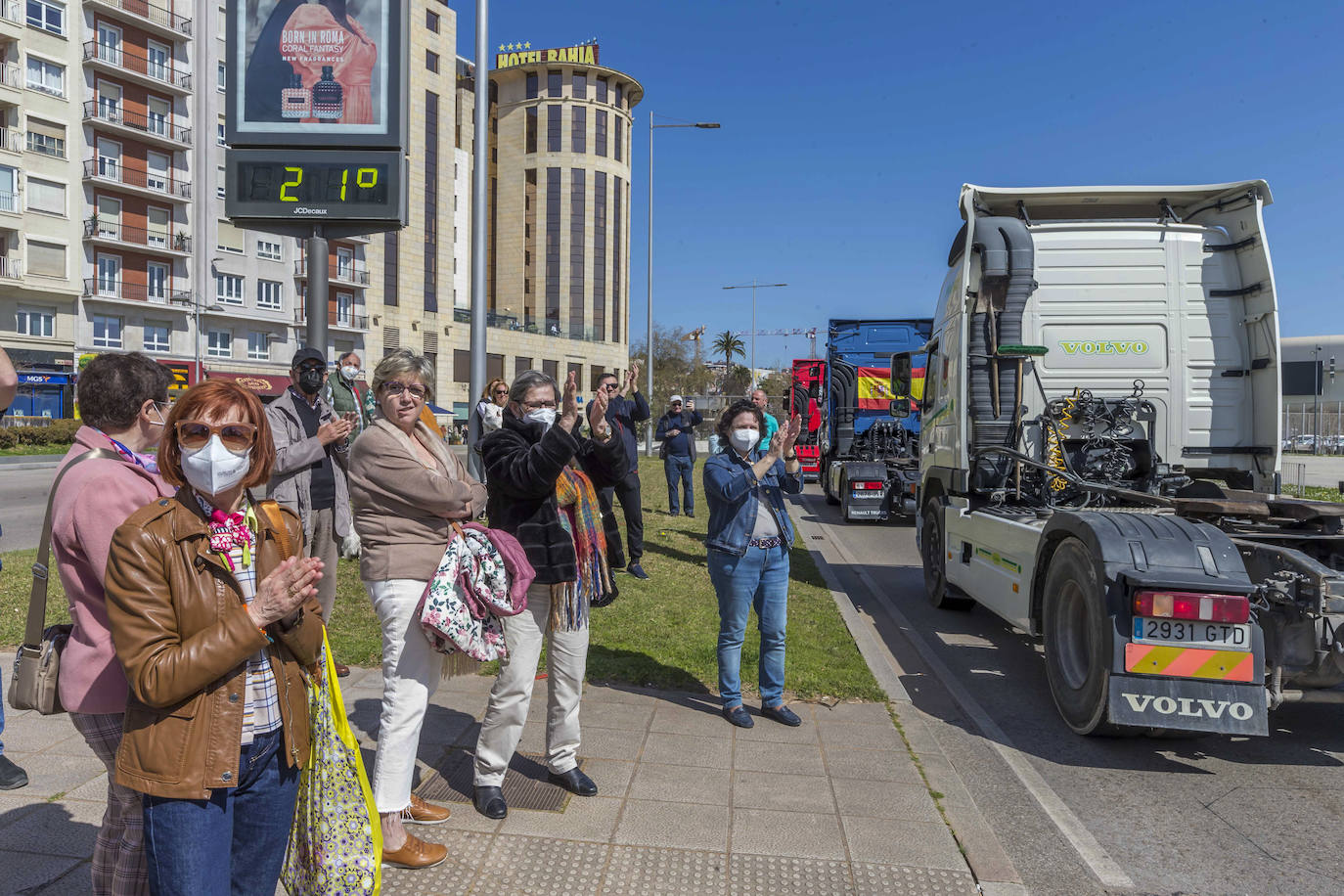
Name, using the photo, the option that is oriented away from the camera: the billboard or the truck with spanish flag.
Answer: the truck with spanish flag

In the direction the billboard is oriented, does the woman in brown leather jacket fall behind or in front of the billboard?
in front

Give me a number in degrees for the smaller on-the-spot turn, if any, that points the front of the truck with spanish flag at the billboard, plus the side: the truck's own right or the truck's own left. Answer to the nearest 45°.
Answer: approximately 180°

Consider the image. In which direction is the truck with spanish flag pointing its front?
away from the camera

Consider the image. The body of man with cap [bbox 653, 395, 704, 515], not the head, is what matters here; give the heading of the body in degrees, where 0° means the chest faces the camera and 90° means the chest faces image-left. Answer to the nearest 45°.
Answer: approximately 0°

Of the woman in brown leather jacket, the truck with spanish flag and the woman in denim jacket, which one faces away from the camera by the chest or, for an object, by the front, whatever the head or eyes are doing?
the truck with spanish flag

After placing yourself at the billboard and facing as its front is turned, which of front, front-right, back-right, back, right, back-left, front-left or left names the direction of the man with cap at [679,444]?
back-left

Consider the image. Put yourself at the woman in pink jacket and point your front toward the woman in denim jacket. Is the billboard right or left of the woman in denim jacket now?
left
